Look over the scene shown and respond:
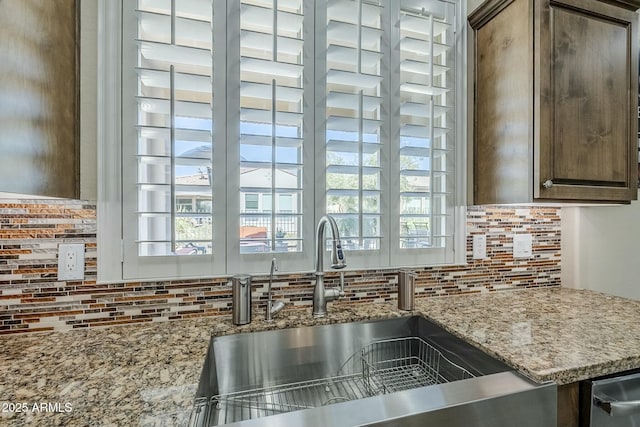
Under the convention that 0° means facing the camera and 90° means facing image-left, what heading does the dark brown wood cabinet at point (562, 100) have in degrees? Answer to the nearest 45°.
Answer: approximately 315°

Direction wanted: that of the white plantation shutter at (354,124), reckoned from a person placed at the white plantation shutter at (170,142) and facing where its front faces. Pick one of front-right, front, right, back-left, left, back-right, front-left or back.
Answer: left

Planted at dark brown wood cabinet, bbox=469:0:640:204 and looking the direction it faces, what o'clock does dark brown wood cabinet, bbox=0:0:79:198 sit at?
dark brown wood cabinet, bbox=0:0:79:198 is roughly at 3 o'clock from dark brown wood cabinet, bbox=469:0:640:204.

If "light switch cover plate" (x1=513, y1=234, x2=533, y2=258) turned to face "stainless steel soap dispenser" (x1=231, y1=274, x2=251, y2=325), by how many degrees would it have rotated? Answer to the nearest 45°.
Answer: approximately 45° to its right

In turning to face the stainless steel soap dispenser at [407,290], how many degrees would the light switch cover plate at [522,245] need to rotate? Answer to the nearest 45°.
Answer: approximately 45° to its right

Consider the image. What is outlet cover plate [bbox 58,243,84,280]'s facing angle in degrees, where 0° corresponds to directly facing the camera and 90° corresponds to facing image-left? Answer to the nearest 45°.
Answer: approximately 0°

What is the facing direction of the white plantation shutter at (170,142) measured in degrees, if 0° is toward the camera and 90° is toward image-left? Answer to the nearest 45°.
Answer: approximately 0°
